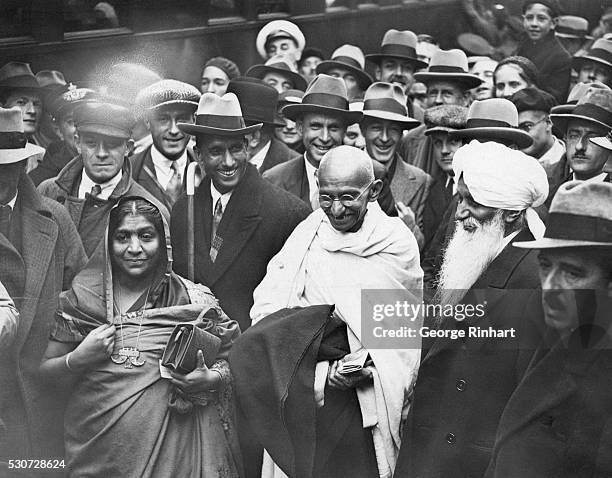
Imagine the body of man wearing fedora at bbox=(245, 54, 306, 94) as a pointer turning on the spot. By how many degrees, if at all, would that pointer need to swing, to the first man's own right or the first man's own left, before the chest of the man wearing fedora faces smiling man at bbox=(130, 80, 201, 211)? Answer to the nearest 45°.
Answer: approximately 45° to the first man's own right

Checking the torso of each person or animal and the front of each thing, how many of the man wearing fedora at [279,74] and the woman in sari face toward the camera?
2

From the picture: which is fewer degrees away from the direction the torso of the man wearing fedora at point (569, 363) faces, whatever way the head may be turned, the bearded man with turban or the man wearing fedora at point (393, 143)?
the bearded man with turban

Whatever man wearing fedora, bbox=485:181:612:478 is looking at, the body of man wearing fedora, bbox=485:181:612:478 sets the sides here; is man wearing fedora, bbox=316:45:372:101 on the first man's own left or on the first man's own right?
on the first man's own right

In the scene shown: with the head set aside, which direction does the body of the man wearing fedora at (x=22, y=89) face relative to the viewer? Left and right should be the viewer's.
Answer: facing the viewer and to the right of the viewer

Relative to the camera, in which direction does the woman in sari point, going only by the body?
toward the camera

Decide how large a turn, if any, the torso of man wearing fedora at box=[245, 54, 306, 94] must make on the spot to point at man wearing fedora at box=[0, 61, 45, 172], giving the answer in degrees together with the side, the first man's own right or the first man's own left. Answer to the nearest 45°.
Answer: approximately 90° to the first man's own right

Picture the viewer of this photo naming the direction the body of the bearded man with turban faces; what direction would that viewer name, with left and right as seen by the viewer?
facing the viewer and to the left of the viewer

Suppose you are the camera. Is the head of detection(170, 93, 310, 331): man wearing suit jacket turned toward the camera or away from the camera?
toward the camera

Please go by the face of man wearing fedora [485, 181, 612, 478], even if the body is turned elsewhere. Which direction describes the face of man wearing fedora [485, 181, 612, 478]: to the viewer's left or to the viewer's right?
to the viewer's left

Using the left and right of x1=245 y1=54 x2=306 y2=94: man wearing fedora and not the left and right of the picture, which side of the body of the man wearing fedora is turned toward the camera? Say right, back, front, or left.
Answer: front

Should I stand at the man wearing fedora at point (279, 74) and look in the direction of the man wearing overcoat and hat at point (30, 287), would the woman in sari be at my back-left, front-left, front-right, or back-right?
front-left
